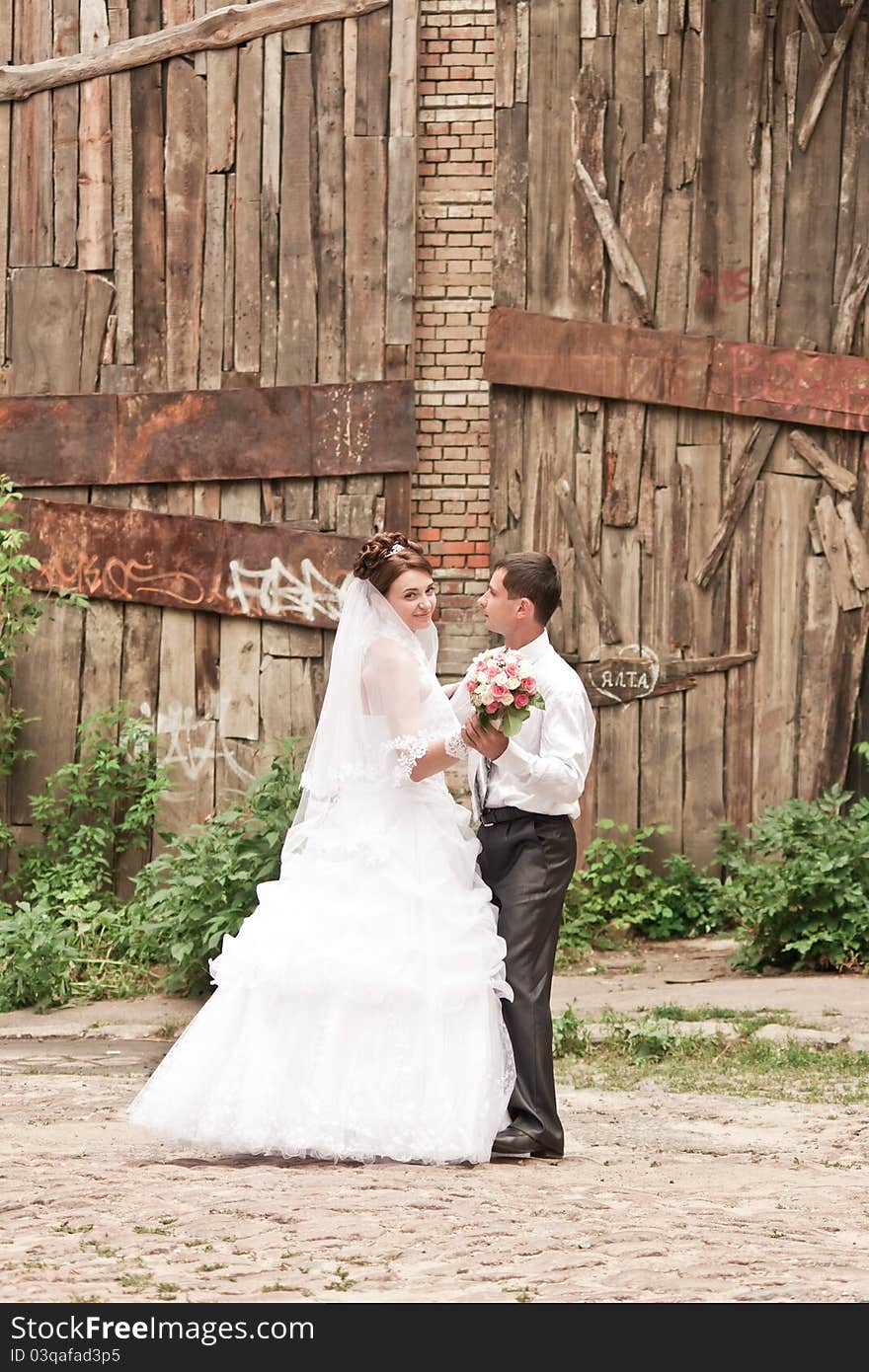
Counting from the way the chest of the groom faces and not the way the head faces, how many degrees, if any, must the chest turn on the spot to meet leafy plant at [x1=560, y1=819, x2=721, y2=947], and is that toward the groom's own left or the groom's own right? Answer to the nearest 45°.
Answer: approximately 90° to the groom's own right

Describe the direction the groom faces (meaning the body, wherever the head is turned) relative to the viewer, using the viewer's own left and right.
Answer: facing to the left of the viewer

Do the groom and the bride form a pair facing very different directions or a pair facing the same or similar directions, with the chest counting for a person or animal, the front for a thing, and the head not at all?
very different directions

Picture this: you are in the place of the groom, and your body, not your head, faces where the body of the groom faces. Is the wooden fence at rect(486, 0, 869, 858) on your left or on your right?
on your right

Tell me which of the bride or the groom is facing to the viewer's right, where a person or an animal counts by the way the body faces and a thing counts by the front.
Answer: the bride

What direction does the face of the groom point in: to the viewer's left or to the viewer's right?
to the viewer's left

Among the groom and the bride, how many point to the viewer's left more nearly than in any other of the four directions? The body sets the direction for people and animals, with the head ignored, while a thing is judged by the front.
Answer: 1

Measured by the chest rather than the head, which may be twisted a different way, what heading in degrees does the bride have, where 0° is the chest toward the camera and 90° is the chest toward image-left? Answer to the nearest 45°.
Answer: approximately 270°
